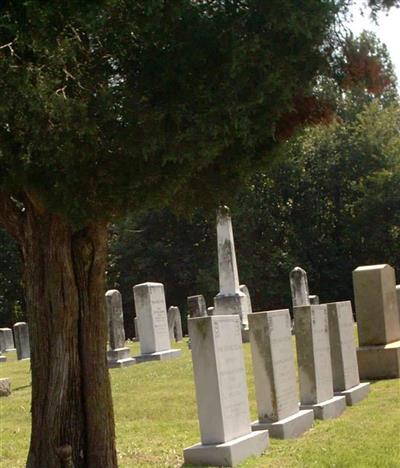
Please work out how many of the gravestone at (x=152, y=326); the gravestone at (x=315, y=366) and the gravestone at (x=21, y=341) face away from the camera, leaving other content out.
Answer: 0

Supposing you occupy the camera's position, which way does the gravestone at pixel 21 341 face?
facing the viewer and to the right of the viewer

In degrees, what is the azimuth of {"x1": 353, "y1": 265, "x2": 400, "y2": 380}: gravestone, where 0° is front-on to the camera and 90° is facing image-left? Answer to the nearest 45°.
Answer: approximately 315°

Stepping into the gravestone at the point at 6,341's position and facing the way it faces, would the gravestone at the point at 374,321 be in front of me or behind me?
in front

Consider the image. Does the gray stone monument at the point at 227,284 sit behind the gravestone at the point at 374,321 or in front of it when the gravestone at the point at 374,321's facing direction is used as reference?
behind

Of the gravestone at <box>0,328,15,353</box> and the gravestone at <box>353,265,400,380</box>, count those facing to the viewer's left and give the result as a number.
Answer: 0

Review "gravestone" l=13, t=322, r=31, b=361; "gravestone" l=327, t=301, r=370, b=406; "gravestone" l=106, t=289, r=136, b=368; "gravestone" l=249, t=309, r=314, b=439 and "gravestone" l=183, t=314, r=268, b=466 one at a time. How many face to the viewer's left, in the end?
0
